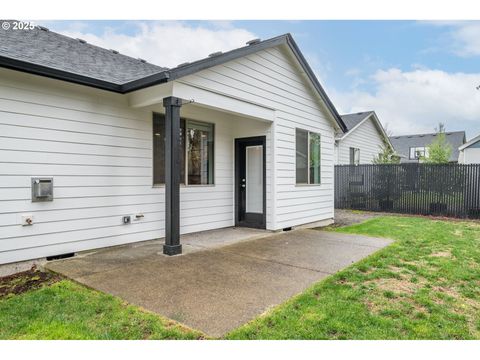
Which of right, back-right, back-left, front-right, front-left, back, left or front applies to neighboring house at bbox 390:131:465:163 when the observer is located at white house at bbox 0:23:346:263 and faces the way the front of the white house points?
right

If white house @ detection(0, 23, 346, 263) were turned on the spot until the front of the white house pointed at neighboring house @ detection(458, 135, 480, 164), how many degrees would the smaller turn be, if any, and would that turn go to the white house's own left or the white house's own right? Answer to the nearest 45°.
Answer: approximately 90° to the white house's own right

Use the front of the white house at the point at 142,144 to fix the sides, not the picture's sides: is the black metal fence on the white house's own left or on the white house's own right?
on the white house's own left

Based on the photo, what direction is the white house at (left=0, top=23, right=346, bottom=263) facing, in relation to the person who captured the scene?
facing away from the viewer and to the left of the viewer
